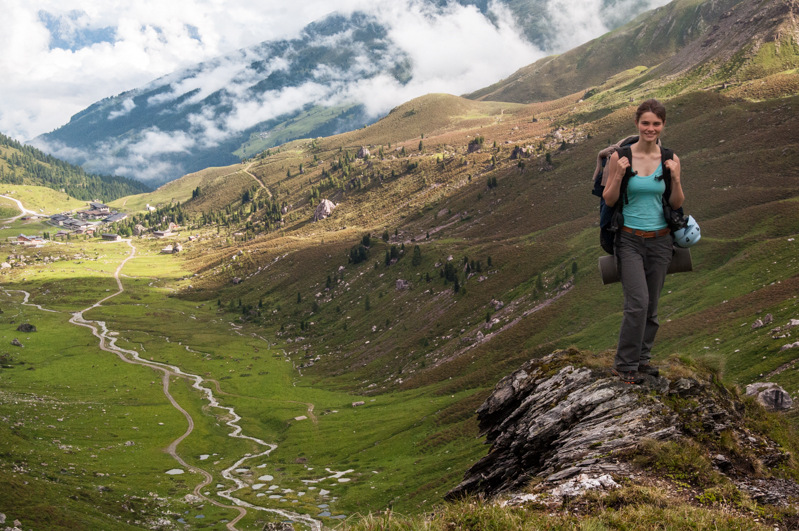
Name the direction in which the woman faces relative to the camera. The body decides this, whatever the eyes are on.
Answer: toward the camera

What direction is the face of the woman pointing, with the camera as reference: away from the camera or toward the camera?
toward the camera
